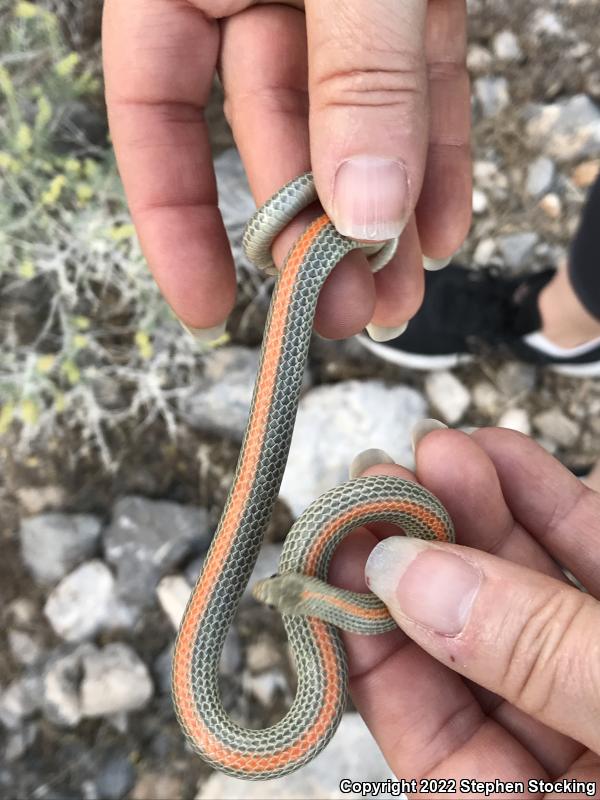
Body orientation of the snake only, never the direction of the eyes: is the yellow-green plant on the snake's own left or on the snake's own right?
on the snake's own right

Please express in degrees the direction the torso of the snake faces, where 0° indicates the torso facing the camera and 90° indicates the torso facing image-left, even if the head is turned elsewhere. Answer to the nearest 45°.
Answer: approximately 90°
